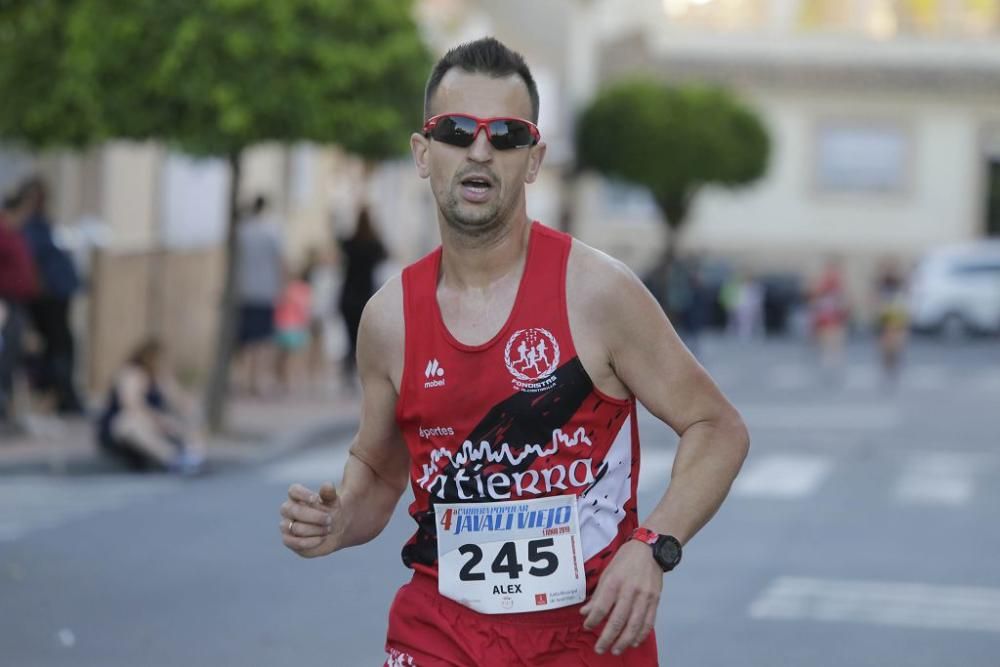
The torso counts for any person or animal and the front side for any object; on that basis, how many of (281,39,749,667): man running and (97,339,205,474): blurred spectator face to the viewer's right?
1

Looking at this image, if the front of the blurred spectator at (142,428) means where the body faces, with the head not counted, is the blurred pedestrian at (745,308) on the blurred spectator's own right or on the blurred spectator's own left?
on the blurred spectator's own left

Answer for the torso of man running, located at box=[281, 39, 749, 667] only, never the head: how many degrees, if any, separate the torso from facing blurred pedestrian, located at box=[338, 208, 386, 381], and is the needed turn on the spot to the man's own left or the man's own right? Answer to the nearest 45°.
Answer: approximately 180°

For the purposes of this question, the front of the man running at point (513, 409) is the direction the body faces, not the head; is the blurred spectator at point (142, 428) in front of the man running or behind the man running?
behind

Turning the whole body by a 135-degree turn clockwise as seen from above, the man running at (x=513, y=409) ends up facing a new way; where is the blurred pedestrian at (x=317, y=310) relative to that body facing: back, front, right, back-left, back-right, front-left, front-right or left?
front-right

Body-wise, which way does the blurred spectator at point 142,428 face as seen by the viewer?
to the viewer's right

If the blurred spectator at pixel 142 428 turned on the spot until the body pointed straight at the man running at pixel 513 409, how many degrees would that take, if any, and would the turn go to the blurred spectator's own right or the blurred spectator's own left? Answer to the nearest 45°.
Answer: approximately 90° to the blurred spectator's own right

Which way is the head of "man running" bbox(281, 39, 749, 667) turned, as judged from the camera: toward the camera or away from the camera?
toward the camera

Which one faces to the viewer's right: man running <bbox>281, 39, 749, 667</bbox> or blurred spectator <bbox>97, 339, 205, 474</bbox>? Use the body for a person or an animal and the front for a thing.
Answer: the blurred spectator

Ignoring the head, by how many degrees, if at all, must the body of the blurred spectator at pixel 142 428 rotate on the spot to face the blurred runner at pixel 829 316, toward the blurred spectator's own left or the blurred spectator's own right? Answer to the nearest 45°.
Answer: approximately 45° to the blurred spectator's own left

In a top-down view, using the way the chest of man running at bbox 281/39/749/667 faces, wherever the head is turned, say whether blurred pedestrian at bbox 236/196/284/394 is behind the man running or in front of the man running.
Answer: behind

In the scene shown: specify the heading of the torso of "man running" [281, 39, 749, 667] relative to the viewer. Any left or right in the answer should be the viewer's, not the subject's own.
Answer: facing the viewer

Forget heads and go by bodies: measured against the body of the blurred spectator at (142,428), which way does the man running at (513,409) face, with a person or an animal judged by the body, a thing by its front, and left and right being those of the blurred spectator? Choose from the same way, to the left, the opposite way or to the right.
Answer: to the right

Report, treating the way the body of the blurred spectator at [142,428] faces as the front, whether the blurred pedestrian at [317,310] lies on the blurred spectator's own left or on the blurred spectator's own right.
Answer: on the blurred spectator's own left

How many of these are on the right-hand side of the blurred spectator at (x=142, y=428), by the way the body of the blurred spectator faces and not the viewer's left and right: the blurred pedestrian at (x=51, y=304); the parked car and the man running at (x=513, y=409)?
1
